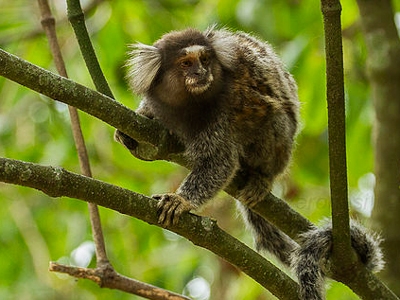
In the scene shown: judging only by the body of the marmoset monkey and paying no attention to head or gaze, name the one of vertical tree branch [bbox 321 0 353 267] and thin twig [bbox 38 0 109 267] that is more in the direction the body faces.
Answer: the thin twig

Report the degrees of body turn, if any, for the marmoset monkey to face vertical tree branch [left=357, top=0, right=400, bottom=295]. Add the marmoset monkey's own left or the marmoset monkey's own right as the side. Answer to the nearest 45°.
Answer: approximately 135° to the marmoset monkey's own left

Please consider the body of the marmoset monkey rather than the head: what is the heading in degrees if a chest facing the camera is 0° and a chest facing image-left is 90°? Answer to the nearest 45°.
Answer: approximately 45°

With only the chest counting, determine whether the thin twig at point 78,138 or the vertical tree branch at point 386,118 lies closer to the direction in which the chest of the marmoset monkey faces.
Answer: the thin twig

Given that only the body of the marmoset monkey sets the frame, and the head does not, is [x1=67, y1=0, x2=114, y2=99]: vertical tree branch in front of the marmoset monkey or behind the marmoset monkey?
in front

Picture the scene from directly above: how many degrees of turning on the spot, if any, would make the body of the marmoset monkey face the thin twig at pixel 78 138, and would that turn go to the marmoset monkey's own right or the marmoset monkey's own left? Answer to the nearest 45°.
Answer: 0° — it already faces it
